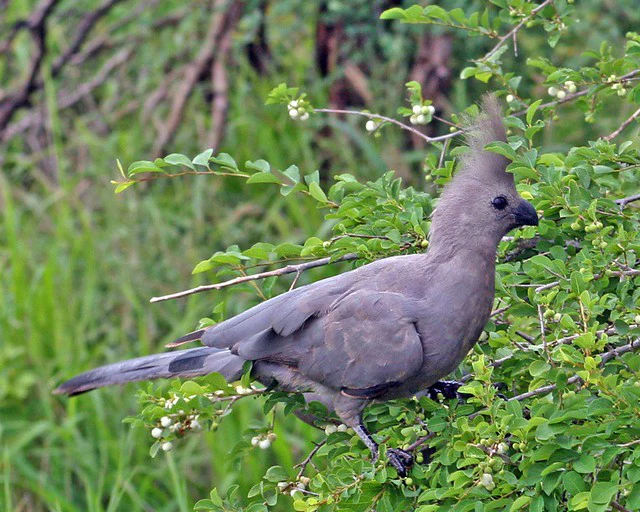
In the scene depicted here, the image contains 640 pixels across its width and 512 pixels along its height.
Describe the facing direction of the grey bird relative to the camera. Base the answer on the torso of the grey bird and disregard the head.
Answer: to the viewer's right
